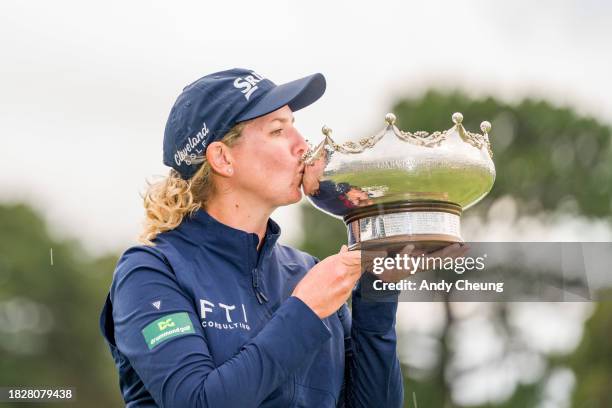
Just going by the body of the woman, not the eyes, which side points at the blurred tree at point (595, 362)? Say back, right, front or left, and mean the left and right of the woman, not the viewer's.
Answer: left

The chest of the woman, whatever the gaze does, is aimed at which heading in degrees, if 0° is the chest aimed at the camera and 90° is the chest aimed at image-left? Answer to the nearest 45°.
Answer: approximately 315°

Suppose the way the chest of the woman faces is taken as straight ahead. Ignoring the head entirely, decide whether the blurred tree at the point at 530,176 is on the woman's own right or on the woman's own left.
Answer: on the woman's own left

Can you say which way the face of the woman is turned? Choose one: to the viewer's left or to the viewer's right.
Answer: to the viewer's right
